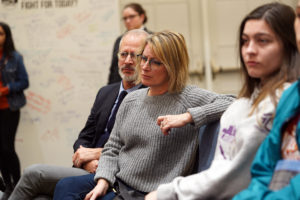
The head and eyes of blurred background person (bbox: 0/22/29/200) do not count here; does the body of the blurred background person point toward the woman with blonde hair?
no

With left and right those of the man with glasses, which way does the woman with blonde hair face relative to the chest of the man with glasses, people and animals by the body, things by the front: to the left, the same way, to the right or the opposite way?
the same way

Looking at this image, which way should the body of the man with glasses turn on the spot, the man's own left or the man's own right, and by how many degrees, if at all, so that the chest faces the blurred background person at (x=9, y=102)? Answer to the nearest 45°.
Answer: approximately 135° to the man's own right

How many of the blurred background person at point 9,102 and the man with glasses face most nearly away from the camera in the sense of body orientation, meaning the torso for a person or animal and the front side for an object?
0

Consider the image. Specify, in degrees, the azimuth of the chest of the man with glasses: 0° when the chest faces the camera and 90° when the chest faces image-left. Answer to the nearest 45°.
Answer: approximately 45°

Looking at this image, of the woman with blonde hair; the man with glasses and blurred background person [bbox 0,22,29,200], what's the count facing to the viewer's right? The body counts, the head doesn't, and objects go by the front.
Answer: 0
